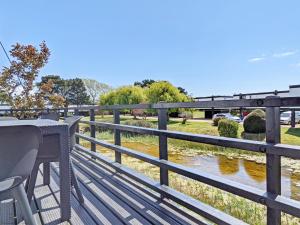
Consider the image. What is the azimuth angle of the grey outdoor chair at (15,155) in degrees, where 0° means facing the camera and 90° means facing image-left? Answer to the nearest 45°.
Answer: approximately 180°

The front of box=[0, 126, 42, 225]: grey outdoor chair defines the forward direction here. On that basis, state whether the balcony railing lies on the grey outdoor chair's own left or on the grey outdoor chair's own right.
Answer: on the grey outdoor chair's own right

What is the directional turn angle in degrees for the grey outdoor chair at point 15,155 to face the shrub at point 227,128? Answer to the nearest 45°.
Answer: approximately 45° to its right
